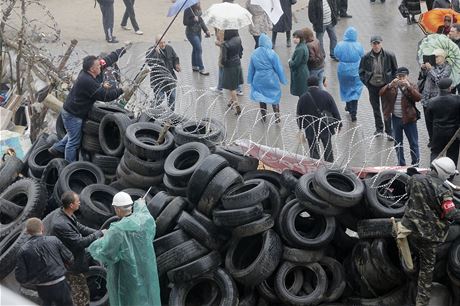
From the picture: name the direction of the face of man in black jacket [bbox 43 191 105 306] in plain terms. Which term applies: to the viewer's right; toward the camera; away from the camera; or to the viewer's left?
to the viewer's right

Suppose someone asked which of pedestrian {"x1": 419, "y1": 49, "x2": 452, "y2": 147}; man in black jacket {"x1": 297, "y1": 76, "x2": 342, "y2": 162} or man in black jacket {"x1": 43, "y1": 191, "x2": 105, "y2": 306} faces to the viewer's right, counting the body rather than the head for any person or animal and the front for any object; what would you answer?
man in black jacket {"x1": 43, "y1": 191, "x2": 105, "y2": 306}

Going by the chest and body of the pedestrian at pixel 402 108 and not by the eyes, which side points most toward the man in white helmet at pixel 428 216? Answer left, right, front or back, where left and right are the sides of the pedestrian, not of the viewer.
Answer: front

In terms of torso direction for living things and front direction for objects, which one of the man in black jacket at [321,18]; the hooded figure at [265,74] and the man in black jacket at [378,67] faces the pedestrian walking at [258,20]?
the hooded figure

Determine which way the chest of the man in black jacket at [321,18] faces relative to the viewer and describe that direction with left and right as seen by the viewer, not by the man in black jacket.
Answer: facing the viewer and to the right of the viewer

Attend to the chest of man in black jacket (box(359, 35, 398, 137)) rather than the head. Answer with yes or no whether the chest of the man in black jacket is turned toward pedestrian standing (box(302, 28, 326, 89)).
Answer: no

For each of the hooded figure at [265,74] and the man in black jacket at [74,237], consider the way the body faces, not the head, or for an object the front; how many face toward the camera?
0

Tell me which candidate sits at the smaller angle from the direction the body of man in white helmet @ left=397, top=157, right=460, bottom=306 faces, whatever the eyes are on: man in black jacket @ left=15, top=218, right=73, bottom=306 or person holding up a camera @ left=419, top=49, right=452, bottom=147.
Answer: the person holding up a camera

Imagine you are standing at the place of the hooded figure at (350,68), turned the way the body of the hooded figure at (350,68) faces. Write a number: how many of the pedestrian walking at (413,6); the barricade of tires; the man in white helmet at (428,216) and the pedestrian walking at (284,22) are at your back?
2

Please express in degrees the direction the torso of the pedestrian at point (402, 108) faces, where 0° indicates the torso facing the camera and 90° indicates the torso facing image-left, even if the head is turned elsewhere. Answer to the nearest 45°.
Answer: approximately 0°

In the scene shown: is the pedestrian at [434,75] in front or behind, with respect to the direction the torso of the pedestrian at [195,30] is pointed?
in front

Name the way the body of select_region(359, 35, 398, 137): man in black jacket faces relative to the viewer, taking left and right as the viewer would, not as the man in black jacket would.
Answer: facing the viewer
